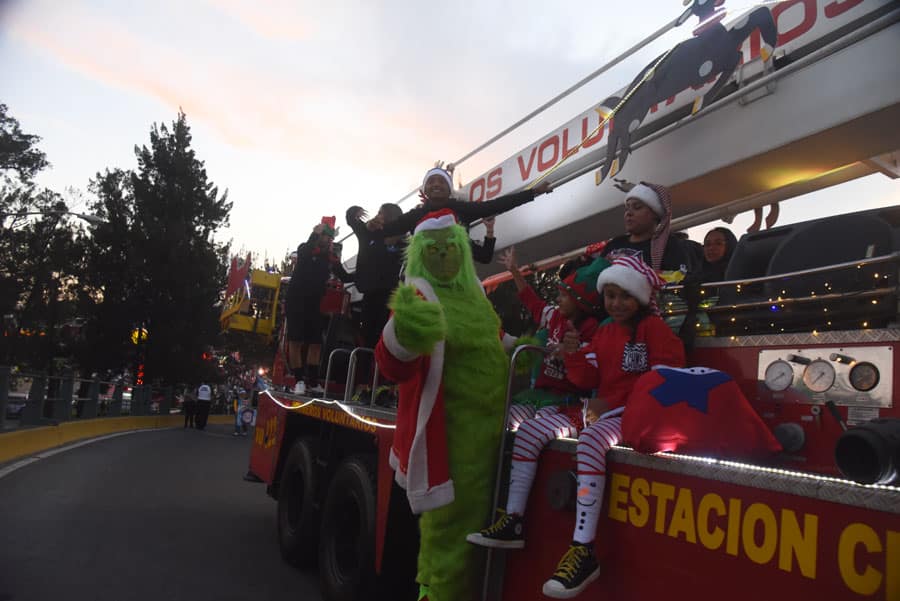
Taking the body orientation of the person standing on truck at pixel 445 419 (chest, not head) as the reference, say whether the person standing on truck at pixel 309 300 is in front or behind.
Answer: behind

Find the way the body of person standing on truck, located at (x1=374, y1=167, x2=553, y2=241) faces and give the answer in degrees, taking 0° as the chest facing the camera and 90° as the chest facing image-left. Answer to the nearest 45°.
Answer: approximately 0°

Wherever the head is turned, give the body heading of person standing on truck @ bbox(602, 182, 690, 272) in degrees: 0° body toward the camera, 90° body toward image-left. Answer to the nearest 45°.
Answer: approximately 45°

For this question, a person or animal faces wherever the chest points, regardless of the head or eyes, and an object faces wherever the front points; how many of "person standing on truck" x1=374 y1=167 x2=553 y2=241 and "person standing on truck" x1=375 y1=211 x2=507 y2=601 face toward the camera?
2

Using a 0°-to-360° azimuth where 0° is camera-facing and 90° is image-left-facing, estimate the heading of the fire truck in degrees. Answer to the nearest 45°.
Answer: approximately 315°
